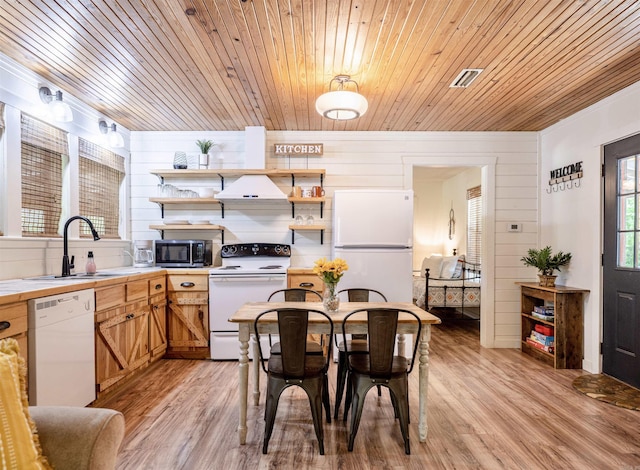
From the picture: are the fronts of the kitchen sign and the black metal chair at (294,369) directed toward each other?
yes

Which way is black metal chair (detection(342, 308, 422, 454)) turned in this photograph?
away from the camera

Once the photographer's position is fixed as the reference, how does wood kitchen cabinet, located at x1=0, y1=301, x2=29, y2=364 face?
facing the viewer and to the right of the viewer

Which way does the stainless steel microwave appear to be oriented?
toward the camera

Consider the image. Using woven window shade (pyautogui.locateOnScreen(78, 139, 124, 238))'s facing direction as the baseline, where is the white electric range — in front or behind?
in front

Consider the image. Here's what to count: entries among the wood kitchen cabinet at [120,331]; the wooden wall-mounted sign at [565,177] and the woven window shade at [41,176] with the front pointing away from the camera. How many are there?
0

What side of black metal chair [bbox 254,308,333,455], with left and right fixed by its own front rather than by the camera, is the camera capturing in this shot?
back

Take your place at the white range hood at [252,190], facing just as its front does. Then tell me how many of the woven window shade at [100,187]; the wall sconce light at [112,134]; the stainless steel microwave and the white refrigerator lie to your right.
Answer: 3

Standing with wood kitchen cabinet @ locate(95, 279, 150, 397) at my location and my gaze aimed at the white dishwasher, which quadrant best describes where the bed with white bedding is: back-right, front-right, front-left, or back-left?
back-left

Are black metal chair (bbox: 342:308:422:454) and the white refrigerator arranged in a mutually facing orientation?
yes

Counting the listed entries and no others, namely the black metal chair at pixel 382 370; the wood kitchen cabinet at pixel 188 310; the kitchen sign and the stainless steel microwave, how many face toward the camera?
3

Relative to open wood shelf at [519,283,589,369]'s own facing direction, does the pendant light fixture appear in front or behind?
in front

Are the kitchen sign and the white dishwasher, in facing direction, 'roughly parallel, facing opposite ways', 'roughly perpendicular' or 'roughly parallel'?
roughly perpendicular

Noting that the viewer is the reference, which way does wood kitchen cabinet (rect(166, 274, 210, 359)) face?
facing the viewer

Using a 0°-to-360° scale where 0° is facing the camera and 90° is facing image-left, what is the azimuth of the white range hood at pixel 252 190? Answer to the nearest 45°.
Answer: approximately 0°
